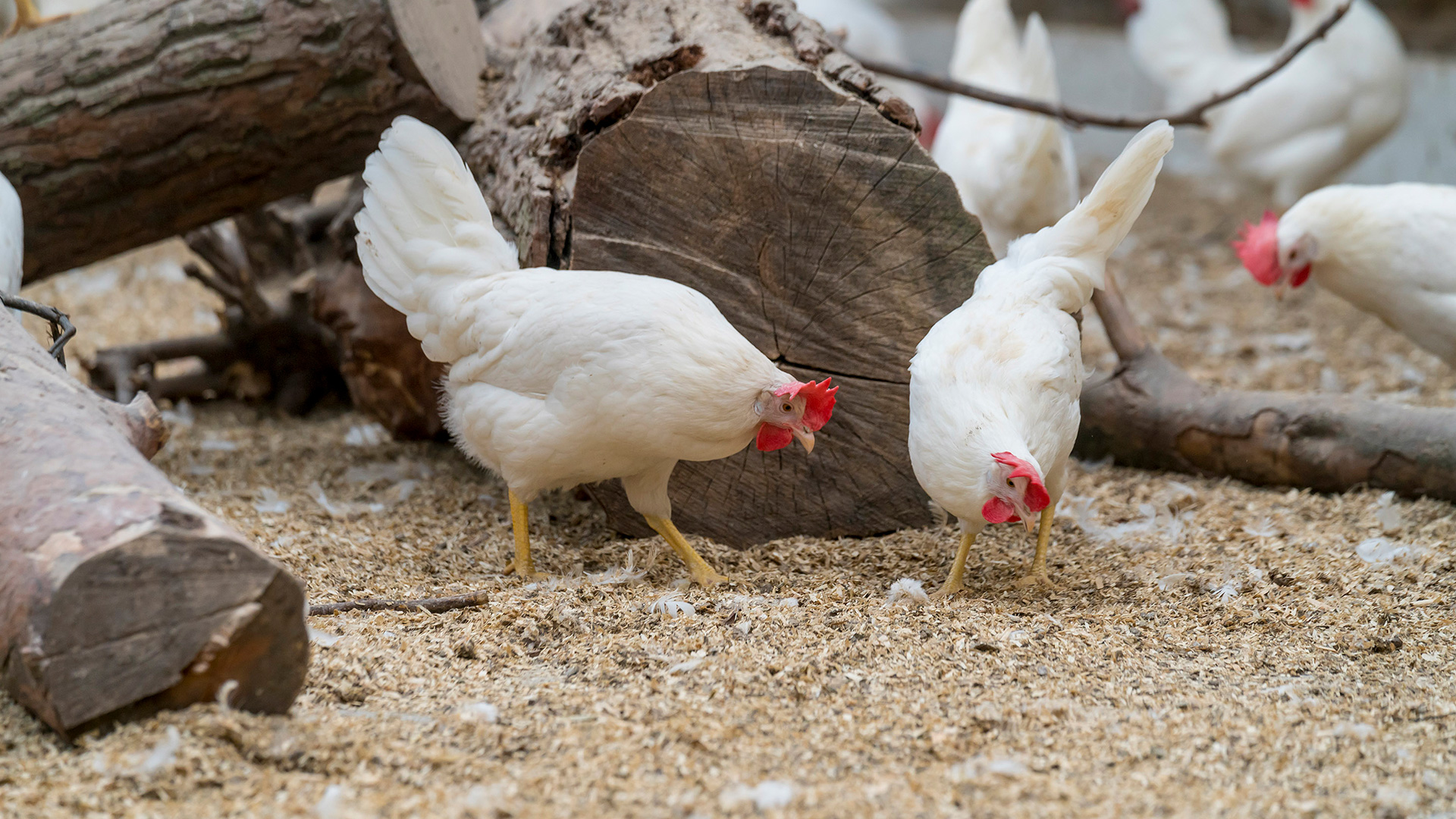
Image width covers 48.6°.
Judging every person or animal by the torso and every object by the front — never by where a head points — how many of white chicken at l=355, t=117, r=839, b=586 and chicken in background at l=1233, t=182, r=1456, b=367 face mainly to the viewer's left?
1

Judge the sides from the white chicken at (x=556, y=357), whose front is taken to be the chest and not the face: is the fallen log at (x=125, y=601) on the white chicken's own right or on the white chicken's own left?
on the white chicken's own right

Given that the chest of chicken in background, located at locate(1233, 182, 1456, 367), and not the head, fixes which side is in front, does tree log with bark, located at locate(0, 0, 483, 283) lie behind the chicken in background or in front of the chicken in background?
in front

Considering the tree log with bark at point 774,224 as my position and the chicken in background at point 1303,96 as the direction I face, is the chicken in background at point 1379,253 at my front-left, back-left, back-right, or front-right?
front-right

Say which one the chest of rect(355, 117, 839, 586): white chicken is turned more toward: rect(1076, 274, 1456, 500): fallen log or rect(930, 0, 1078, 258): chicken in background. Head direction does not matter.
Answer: the fallen log

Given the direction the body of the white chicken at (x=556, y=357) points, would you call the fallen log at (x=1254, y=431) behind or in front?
in front

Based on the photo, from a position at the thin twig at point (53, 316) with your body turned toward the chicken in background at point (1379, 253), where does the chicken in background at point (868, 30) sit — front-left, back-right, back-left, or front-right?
front-left

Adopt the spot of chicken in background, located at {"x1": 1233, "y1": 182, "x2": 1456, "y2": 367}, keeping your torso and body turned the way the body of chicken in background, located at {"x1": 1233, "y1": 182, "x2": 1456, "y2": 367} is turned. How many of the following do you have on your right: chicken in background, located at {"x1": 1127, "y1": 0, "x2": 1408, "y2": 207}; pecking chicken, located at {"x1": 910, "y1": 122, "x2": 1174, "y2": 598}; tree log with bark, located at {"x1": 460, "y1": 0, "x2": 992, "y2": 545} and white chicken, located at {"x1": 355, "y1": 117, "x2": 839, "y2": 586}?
1

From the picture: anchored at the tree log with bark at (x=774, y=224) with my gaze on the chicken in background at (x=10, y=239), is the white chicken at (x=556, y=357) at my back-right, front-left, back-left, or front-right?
front-left

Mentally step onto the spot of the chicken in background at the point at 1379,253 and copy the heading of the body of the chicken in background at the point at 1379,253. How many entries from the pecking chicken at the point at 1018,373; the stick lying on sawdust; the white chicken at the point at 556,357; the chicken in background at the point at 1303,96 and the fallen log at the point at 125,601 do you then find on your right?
1

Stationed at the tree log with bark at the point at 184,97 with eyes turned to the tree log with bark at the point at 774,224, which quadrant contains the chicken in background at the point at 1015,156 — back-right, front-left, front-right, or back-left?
front-left

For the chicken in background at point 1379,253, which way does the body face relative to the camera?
to the viewer's left

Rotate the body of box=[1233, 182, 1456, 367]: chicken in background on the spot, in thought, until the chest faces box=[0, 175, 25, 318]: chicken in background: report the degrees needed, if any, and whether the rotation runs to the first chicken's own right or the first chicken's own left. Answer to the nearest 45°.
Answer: approximately 45° to the first chicken's own left

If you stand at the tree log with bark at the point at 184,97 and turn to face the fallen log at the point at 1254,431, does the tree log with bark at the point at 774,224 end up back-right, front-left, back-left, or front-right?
front-right

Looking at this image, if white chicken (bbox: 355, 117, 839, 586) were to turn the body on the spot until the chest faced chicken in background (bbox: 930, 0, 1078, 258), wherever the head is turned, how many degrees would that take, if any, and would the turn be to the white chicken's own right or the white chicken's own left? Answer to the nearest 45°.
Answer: approximately 45° to the white chicken's own left

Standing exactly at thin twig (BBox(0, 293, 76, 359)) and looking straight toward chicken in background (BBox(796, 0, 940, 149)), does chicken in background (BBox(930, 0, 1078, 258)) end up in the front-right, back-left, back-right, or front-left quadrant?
front-right

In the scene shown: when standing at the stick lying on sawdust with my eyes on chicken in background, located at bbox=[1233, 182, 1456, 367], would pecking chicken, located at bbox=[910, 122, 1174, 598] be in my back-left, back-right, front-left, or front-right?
front-right

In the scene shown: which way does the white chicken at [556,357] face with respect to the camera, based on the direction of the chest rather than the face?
to the viewer's right
